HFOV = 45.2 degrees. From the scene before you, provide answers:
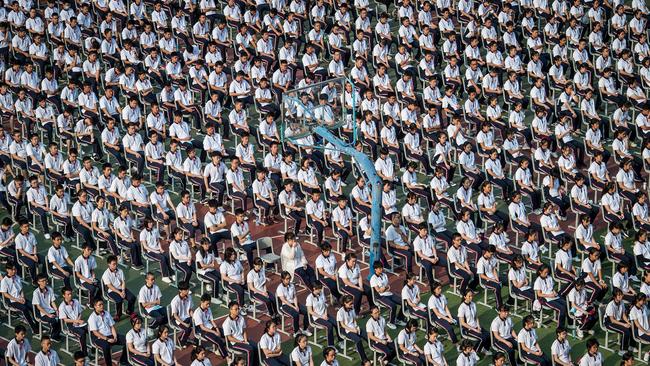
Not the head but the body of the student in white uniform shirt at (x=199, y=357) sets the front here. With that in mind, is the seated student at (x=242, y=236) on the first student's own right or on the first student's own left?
on the first student's own left

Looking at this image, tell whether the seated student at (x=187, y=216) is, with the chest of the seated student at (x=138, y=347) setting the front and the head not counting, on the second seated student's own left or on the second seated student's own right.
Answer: on the second seated student's own left

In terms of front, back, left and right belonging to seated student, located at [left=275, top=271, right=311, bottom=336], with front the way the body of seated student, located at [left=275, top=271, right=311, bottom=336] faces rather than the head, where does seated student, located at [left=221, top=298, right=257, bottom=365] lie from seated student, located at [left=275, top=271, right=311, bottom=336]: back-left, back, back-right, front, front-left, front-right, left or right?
right

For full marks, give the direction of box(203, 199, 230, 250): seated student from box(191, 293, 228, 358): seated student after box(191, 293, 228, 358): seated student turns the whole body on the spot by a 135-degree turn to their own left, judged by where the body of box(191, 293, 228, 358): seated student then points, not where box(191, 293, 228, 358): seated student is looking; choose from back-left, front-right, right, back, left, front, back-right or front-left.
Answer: front

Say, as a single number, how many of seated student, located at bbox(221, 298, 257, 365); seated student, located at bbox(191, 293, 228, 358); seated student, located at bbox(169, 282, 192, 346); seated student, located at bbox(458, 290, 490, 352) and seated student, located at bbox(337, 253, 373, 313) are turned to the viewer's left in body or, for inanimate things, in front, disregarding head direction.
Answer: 0

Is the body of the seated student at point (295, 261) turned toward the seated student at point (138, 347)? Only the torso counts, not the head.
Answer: no

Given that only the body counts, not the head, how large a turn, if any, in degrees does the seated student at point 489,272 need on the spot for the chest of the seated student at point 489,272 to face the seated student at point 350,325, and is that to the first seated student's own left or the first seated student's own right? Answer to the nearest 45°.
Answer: approximately 90° to the first seated student's own right

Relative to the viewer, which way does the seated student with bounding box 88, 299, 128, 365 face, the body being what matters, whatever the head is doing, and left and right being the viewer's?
facing the viewer and to the right of the viewer

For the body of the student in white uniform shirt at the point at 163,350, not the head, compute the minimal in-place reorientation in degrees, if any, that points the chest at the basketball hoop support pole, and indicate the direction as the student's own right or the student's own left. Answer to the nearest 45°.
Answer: approximately 90° to the student's own left

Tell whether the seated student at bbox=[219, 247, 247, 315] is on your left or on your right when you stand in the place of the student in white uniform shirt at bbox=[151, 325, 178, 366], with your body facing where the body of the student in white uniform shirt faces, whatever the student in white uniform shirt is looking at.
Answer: on your left

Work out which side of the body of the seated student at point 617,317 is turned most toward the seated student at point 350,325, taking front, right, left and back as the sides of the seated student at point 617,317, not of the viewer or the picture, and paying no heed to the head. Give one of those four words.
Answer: right

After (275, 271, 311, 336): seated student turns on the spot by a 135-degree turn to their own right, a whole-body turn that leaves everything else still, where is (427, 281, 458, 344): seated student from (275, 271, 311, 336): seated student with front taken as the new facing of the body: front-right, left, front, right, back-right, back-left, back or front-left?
back

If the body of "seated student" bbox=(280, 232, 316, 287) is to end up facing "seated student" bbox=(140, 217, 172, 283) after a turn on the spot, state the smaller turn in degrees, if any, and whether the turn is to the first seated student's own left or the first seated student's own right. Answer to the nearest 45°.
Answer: approximately 135° to the first seated student's own right

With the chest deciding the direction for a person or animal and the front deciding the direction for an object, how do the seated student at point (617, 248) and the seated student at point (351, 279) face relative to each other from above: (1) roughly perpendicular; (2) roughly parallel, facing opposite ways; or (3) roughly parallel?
roughly parallel

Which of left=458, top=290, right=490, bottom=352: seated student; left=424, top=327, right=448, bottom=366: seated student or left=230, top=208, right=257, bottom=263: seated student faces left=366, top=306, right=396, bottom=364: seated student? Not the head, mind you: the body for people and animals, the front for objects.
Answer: left=230, top=208, right=257, bottom=263: seated student
